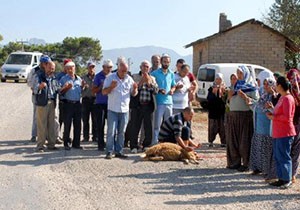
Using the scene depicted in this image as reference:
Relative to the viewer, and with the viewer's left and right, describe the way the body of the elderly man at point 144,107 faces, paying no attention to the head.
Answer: facing the viewer

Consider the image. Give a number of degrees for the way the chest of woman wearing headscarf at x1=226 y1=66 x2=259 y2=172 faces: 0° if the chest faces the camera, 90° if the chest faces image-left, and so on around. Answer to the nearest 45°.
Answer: approximately 45°

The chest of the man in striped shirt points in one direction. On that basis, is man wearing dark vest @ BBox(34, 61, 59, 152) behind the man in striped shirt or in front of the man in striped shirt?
behind

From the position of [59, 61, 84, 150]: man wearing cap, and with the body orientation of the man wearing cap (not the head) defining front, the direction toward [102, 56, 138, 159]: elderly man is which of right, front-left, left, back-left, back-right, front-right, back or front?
front-left

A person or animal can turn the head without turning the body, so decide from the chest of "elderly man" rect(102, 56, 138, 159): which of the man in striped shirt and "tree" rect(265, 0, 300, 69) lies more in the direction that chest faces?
the man in striped shirt

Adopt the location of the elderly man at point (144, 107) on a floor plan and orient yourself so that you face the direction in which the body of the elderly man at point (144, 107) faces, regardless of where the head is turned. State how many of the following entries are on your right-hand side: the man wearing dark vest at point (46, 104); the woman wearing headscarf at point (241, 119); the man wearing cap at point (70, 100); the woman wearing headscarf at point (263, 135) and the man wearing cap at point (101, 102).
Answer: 3

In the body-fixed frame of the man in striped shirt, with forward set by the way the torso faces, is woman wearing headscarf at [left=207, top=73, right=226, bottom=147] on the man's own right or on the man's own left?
on the man's own left

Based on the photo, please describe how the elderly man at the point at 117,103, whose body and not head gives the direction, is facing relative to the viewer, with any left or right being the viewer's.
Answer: facing the viewer and to the right of the viewer

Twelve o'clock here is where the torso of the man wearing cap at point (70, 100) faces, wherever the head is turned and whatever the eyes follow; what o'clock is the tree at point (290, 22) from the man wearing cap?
The tree is roughly at 7 o'clock from the man wearing cap.

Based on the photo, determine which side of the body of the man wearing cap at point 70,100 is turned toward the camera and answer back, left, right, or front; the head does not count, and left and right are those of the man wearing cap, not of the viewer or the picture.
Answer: front

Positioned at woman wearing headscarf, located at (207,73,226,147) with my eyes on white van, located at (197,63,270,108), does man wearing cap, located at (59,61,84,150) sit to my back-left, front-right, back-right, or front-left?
back-left

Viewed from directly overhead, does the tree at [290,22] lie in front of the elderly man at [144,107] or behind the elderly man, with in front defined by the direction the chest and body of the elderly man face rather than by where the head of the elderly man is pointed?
behind
